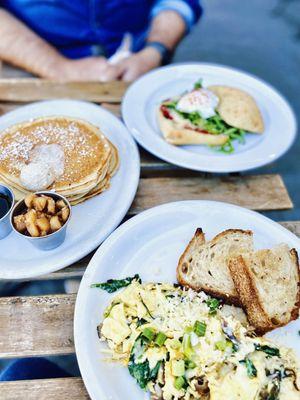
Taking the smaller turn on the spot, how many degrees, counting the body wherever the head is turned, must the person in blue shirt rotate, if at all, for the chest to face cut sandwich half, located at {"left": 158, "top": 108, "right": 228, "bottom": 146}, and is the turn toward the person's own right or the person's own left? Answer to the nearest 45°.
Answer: approximately 45° to the person's own left

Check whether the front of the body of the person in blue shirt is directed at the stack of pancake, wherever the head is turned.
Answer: yes

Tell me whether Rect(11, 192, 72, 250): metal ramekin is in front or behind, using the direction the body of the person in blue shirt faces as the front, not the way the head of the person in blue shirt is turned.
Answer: in front

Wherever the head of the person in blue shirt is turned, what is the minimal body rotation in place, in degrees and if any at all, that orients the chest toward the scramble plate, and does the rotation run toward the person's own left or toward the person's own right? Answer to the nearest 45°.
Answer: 0° — they already face it

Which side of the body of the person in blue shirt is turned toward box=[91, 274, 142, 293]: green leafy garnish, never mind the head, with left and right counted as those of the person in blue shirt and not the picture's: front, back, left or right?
front

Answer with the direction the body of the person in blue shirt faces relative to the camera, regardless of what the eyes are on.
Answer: toward the camera

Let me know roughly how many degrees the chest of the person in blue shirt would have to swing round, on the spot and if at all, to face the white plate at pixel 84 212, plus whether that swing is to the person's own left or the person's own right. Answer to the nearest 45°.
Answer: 0° — they already face it

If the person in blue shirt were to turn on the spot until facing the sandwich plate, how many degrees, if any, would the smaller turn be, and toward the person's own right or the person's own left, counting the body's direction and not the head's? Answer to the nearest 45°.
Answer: approximately 45° to the person's own left

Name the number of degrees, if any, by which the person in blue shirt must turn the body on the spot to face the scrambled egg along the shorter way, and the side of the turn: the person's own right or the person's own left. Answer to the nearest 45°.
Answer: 0° — they already face it
